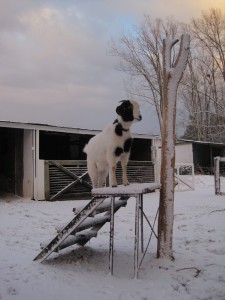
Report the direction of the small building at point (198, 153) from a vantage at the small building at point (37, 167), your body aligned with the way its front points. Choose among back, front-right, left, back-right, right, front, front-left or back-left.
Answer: left

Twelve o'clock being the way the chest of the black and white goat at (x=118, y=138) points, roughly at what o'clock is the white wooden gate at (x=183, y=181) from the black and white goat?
The white wooden gate is roughly at 8 o'clock from the black and white goat.

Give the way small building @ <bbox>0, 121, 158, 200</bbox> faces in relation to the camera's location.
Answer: facing the viewer and to the right of the viewer

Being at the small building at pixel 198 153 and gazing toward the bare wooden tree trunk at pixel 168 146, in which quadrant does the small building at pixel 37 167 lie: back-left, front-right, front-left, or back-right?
front-right

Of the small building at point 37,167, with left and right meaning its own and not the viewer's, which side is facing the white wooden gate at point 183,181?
left

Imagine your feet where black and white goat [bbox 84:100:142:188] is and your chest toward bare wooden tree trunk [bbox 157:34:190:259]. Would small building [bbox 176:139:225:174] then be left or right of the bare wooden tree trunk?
left

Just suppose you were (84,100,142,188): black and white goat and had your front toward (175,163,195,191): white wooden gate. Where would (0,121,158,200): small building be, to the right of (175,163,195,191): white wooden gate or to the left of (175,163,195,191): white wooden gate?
left

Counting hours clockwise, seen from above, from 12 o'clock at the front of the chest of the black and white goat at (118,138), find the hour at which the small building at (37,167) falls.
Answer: The small building is roughly at 7 o'clock from the black and white goat.

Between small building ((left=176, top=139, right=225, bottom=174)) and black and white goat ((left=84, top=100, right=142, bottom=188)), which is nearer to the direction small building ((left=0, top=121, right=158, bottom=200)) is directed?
the black and white goat

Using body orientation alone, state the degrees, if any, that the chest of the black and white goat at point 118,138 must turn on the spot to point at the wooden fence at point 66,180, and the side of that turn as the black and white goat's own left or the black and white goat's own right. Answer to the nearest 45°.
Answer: approximately 135° to the black and white goat's own left

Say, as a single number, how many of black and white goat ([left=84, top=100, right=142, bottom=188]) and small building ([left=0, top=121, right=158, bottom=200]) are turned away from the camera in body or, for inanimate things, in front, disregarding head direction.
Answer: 0
